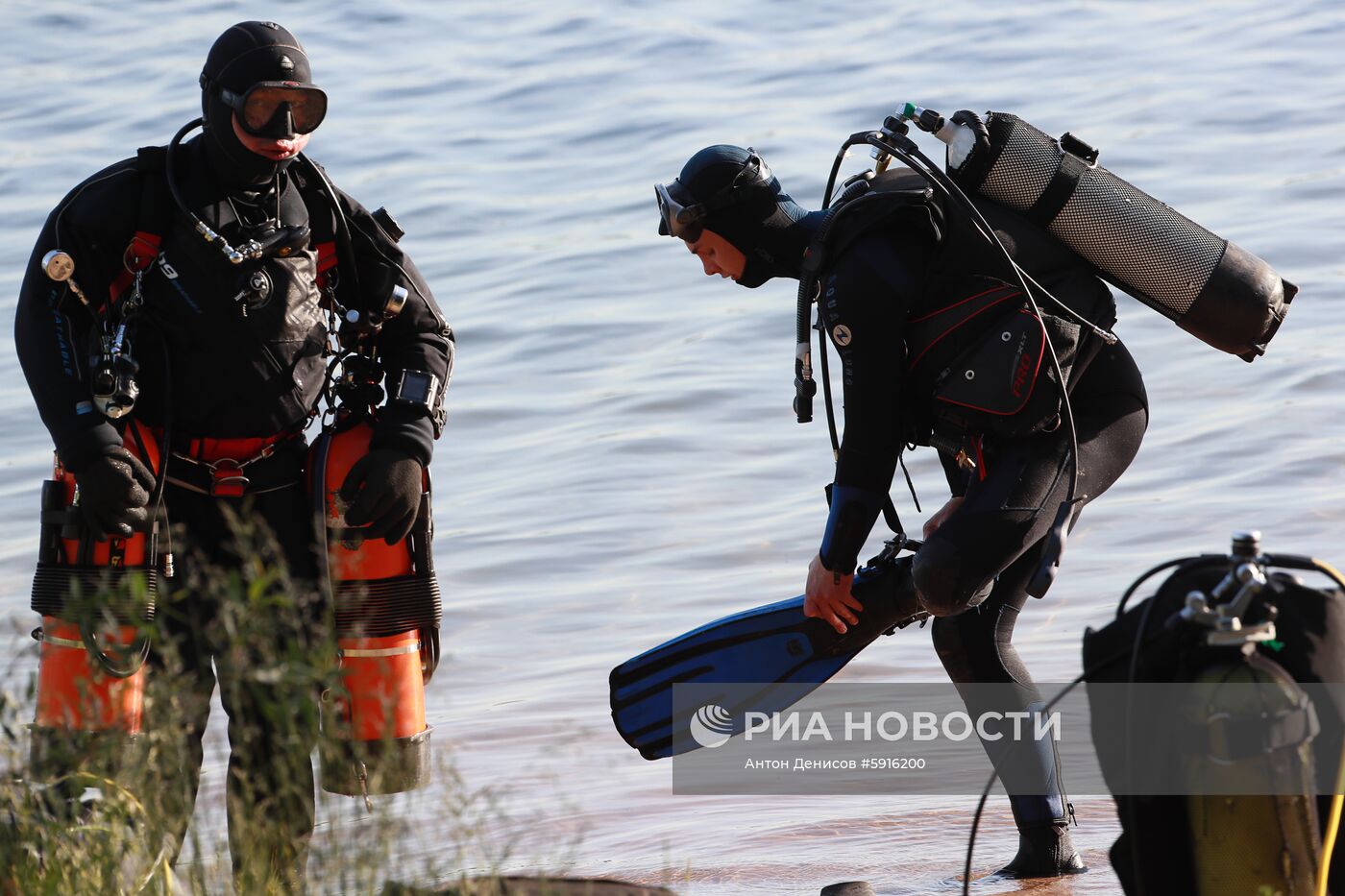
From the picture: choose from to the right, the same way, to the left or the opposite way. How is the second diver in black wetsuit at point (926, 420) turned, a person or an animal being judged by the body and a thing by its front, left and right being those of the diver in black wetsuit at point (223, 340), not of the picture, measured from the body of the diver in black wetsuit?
to the right

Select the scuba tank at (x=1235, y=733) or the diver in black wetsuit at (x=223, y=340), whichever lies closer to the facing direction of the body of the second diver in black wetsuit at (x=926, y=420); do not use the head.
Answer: the diver in black wetsuit

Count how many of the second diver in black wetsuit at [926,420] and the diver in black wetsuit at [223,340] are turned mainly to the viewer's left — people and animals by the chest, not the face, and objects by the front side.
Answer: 1

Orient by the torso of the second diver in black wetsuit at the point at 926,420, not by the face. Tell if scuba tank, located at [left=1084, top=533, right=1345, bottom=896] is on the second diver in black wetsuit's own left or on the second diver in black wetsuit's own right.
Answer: on the second diver in black wetsuit's own left

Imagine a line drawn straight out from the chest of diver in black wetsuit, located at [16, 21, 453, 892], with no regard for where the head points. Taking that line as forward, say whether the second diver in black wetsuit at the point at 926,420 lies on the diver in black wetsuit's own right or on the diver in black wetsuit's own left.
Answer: on the diver in black wetsuit's own left

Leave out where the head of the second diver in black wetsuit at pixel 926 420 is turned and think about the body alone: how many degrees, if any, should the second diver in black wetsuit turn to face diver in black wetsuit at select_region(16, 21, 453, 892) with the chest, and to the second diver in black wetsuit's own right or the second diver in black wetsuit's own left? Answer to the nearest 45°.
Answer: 0° — they already face them

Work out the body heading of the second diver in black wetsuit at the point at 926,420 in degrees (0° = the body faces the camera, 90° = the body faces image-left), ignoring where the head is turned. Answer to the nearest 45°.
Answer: approximately 90°

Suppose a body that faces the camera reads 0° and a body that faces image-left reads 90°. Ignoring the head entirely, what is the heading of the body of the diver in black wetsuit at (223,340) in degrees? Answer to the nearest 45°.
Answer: approximately 0°
